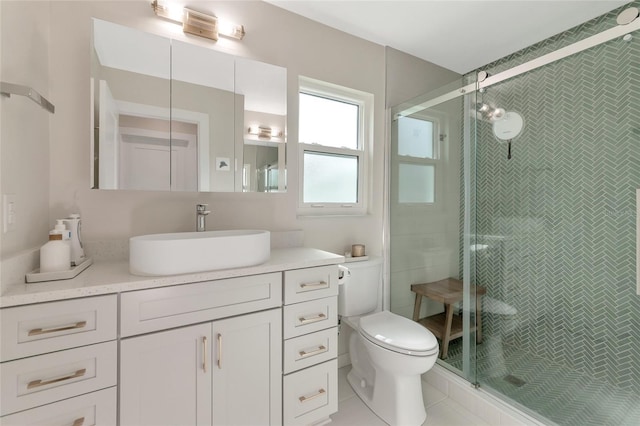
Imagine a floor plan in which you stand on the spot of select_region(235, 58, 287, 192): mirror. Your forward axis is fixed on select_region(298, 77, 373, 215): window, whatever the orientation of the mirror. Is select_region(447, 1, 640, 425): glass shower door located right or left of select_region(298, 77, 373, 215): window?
right

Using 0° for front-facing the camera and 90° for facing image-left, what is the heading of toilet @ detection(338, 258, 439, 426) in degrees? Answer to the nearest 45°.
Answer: approximately 315°

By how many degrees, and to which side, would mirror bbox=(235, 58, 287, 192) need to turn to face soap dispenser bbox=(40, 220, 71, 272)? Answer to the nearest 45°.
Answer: approximately 90° to its right

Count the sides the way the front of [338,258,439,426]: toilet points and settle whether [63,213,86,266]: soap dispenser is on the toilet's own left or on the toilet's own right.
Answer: on the toilet's own right

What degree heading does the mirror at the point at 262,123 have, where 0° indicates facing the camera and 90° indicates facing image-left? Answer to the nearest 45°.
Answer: approximately 315°

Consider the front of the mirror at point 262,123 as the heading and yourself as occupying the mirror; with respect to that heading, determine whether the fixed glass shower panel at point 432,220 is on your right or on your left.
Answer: on your left

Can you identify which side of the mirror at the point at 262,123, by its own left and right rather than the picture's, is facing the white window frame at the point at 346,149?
left

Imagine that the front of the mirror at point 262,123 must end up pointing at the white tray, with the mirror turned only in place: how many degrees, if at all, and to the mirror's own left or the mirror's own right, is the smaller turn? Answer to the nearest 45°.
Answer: approximately 90° to the mirror's own right
